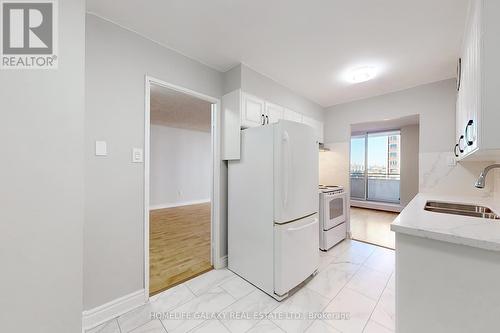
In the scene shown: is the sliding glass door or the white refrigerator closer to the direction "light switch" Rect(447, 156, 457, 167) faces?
the white refrigerator

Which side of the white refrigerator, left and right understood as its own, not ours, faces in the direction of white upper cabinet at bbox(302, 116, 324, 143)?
left

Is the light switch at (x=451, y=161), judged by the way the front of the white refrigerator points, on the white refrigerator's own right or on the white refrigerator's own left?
on the white refrigerator's own left

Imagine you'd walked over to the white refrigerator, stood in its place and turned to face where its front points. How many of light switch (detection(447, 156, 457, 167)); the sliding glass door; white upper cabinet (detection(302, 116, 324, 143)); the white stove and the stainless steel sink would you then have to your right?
0

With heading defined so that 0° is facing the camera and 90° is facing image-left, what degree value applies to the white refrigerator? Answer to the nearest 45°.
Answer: approximately 315°

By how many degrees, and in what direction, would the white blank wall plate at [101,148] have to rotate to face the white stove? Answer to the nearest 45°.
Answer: approximately 90° to its left

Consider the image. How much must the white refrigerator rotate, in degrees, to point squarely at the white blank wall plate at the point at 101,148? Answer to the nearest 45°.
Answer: approximately 135° to its right

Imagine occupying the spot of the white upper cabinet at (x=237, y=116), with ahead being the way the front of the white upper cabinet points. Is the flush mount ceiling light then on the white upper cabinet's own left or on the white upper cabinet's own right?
on the white upper cabinet's own left

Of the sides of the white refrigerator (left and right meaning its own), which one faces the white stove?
left

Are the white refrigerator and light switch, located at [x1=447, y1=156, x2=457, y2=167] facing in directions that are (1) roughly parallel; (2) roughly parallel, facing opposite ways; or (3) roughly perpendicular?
roughly perpendicular

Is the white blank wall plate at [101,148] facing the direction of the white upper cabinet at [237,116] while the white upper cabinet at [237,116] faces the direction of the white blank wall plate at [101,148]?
no

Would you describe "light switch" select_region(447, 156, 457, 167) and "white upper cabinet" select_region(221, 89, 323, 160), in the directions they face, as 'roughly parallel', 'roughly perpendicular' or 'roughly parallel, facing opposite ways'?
roughly perpendicular
